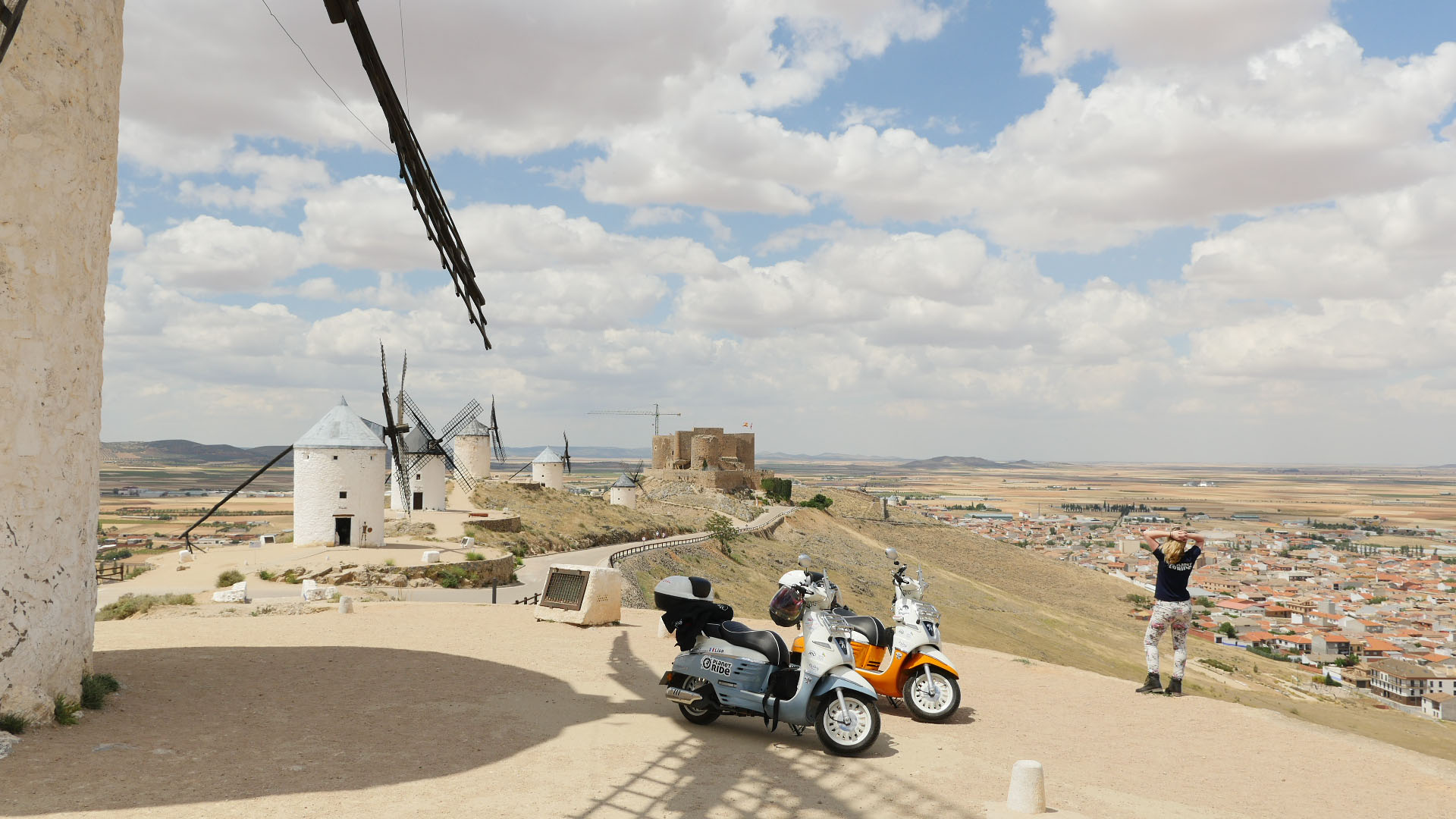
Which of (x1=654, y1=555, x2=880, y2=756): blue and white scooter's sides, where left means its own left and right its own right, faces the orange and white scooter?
left

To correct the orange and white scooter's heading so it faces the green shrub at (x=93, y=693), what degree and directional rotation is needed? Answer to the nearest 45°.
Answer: approximately 135° to its right

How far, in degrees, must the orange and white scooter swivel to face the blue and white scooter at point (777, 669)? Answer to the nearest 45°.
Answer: approximately 90° to its right

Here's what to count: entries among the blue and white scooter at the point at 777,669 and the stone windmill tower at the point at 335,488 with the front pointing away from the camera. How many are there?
0

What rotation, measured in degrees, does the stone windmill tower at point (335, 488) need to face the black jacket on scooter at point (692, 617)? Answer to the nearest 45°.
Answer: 0° — it already faces it

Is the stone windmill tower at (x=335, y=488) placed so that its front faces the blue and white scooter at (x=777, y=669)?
yes

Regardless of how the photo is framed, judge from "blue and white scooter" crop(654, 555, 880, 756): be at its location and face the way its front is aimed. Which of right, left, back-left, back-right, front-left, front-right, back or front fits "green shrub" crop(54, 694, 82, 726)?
back-right

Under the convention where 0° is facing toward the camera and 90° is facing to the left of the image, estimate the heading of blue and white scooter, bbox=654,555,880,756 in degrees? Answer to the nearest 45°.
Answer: approximately 315°

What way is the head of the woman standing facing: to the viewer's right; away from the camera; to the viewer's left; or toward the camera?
away from the camera

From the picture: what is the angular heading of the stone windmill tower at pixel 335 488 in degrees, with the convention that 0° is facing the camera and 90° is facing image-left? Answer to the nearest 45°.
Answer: approximately 0°

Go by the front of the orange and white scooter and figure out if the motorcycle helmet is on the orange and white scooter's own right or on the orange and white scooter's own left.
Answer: on the orange and white scooter's own right

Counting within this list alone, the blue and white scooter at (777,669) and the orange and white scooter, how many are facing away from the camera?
0

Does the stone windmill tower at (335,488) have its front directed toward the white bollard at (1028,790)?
yes

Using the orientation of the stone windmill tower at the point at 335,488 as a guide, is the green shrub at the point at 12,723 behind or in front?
in front
